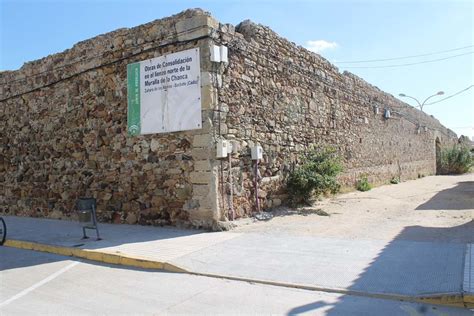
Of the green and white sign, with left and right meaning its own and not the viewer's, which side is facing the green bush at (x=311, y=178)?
back

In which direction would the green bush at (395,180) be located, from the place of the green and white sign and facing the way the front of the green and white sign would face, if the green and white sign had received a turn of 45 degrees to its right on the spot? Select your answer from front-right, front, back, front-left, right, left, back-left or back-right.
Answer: back-right

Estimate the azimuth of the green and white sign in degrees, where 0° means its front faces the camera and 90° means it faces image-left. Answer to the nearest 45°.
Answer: approximately 45°

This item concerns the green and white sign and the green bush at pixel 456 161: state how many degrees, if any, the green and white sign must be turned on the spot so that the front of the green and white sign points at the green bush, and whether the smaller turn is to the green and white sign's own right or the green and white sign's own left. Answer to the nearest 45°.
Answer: approximately 180°

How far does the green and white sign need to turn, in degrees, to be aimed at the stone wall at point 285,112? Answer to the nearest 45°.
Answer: approximately 180°

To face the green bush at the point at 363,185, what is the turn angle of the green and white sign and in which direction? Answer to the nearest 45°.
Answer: approximately 180°
